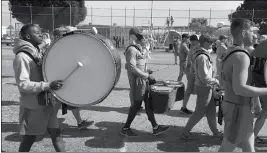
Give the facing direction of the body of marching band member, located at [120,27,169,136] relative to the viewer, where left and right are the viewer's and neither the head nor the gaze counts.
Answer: facing to the right of the viewer

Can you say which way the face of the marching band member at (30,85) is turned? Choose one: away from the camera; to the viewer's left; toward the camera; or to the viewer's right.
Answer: to the viewer's right

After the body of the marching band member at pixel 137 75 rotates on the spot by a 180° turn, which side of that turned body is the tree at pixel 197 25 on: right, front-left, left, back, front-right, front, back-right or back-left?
right

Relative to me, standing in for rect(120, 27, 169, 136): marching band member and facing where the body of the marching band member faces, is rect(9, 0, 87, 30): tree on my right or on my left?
on my left

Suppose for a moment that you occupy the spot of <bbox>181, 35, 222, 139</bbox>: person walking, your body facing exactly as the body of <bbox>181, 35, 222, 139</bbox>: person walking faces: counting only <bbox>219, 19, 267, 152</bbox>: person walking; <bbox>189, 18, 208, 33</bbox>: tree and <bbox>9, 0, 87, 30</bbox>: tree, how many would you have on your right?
1

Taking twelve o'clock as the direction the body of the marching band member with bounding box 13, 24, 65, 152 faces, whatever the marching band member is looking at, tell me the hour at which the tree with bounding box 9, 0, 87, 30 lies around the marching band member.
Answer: The tree is roughly at 9 o'clock from the marching band member.

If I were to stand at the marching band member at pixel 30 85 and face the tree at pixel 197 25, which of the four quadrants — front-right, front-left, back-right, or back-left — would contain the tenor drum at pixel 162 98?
front-right

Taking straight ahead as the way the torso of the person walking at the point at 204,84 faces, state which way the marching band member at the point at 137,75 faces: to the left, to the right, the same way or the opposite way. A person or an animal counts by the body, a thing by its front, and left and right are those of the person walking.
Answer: the same way

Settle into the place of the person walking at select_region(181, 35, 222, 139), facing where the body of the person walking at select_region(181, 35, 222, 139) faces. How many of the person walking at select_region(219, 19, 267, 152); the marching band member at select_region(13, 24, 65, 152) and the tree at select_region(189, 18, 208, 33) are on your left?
1

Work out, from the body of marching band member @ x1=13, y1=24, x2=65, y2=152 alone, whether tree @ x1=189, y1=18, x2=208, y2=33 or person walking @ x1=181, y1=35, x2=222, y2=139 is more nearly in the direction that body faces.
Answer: the person walking

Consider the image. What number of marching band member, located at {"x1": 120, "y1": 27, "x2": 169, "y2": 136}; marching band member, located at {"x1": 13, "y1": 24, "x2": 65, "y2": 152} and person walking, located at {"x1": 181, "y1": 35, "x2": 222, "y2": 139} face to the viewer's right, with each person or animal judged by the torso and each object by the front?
3

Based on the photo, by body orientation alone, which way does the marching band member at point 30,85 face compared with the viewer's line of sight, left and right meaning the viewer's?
facing to the right of the viewer
